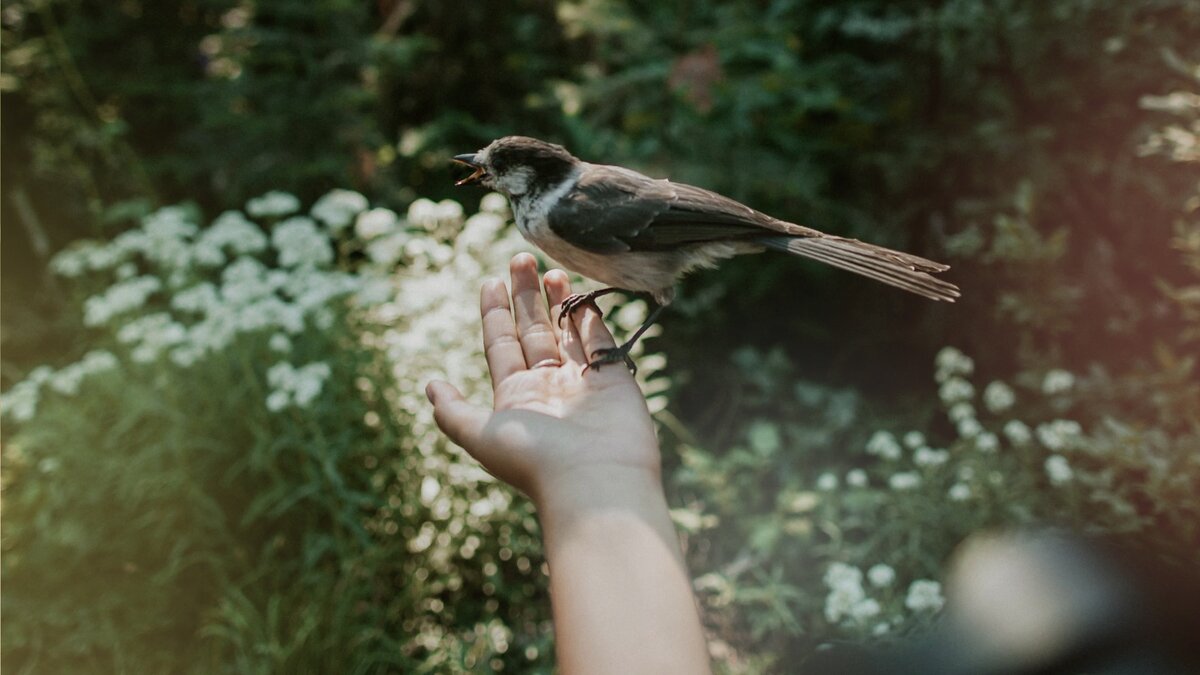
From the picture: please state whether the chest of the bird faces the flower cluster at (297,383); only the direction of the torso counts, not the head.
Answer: yes

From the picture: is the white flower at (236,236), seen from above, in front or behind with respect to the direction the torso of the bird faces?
in front

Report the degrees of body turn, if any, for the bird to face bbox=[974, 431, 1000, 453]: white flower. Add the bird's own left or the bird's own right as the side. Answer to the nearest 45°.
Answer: approximately 180°

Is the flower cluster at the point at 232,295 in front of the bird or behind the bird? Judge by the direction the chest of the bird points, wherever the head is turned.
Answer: in front

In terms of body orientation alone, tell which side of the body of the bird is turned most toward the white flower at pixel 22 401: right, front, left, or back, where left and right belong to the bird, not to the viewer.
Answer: front

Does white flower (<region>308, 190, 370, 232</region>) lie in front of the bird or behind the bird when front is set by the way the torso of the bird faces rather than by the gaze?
in front

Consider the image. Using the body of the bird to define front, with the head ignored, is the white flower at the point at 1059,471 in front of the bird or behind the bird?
behind

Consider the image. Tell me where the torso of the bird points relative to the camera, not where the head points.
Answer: to the viewer's left

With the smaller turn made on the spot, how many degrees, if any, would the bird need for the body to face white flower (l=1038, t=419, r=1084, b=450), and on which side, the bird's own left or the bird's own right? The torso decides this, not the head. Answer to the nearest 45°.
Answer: approximately 180°

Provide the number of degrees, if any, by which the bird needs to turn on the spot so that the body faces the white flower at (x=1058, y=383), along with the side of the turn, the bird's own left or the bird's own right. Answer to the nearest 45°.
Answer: approximately 135° to the bird's own right

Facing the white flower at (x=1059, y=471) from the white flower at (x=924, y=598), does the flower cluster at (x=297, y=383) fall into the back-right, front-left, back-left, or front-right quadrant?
back-left
